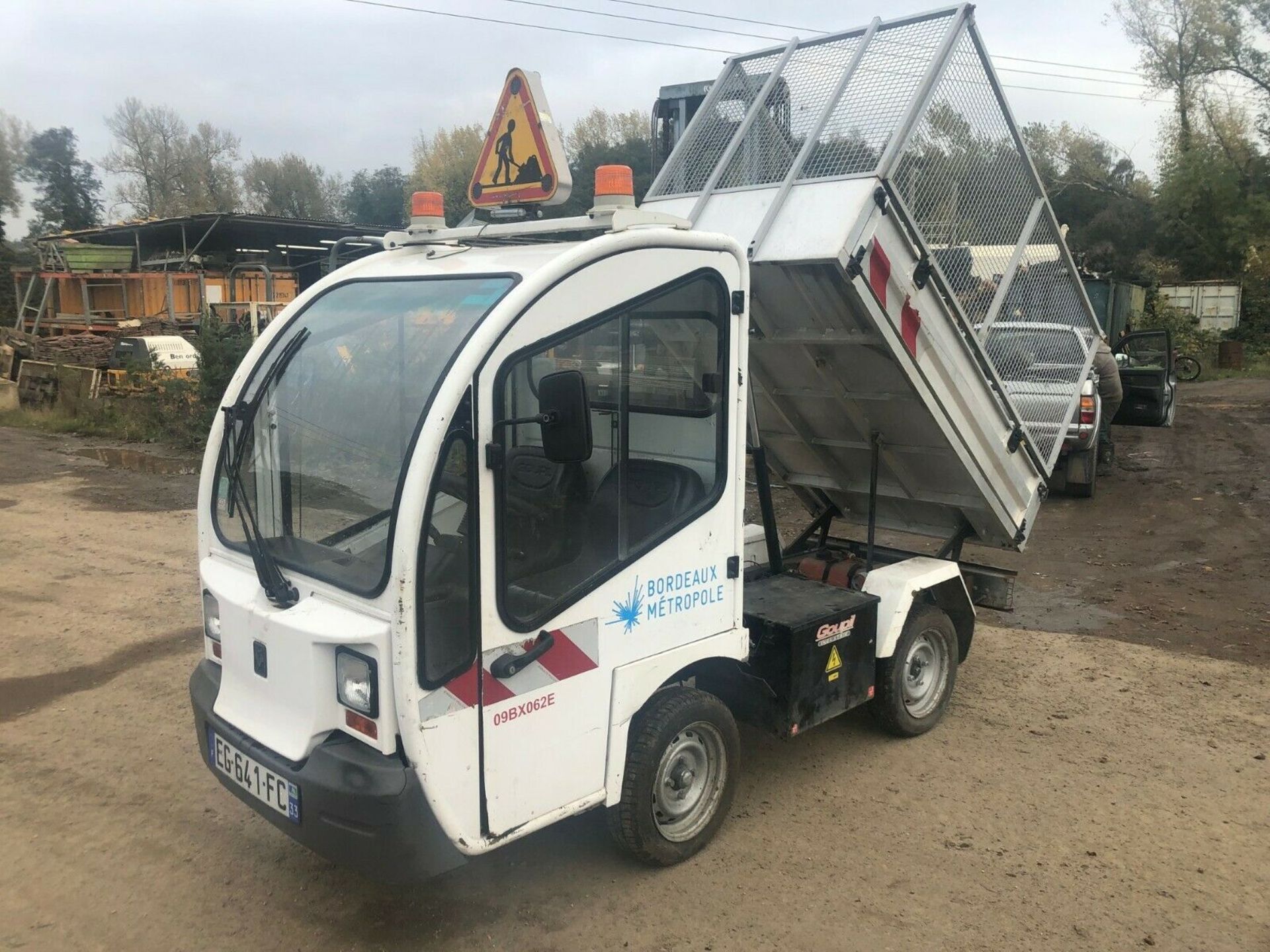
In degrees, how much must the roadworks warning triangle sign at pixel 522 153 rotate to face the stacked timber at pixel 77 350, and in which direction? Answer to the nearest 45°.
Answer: approximately 90° to its right

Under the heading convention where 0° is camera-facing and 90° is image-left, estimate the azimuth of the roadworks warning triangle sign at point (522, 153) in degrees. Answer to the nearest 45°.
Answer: approximately 45°

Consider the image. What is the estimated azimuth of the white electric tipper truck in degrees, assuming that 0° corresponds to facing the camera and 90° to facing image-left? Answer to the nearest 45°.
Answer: approximately 45°

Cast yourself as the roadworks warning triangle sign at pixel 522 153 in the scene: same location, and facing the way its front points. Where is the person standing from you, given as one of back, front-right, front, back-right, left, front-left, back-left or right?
back

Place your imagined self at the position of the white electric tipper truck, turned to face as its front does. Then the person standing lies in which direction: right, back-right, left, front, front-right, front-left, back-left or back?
back

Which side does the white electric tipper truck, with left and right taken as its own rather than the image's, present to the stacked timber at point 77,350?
right
